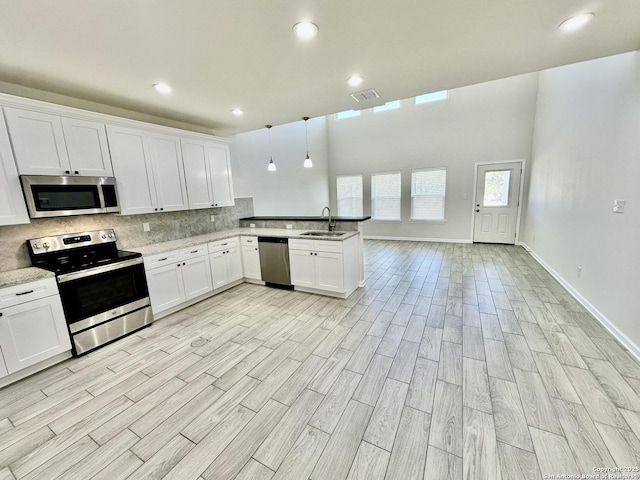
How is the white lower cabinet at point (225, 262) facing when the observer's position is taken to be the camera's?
facing the viewer and to the right of the viewer

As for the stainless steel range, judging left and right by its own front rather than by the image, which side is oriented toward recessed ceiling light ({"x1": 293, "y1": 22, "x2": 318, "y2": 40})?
front

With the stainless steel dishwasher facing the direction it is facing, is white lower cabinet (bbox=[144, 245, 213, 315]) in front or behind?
in front

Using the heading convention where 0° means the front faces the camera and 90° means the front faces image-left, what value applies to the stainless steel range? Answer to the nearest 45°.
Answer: approximately 315°

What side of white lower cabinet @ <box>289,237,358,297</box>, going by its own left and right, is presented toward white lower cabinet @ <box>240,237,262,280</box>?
right

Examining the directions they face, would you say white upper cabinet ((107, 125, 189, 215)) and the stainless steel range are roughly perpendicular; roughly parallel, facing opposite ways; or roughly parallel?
roughly parallel

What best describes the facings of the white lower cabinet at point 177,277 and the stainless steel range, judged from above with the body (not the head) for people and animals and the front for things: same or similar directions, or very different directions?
same or similar directions

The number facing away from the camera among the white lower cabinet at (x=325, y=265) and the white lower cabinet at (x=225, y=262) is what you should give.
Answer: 0

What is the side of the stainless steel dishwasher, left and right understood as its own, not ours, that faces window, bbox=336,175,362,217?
back

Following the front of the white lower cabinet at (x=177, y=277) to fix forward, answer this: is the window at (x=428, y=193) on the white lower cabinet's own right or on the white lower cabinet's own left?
on the white lower cabinet's own left

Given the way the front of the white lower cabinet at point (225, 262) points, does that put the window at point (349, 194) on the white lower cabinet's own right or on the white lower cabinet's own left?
on the white lower cabinet's own left

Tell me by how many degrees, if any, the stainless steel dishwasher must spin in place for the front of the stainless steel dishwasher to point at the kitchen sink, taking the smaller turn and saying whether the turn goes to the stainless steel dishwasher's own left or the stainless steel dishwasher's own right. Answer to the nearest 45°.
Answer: approximately 135° to the stainless steel dishwasher's own left

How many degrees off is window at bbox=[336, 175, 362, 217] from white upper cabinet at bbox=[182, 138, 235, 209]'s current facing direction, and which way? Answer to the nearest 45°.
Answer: approximately 90° to its left

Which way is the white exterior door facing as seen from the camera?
toward the camera

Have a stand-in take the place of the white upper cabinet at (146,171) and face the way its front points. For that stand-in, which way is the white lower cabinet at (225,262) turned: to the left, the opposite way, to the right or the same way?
the same way

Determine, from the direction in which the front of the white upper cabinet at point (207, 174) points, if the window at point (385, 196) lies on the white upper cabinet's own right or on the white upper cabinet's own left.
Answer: on the white upper cabinet's own left

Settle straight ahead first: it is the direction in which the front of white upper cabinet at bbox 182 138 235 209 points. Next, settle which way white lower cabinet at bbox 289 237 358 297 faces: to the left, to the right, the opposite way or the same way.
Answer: to the right

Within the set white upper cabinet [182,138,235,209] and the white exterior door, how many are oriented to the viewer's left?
0

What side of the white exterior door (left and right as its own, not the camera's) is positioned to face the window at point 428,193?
right

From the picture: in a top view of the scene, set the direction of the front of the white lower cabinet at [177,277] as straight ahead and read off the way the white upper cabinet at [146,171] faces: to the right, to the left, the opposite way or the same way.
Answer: the same way

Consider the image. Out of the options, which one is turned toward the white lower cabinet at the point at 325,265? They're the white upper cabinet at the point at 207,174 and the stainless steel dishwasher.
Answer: the white upper cabinet

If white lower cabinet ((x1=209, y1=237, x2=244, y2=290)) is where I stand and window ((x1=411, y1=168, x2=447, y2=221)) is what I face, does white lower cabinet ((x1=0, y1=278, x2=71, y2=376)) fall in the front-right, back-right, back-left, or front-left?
back-right

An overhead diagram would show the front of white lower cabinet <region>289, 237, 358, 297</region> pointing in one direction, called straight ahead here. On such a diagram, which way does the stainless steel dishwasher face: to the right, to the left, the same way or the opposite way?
the same way
